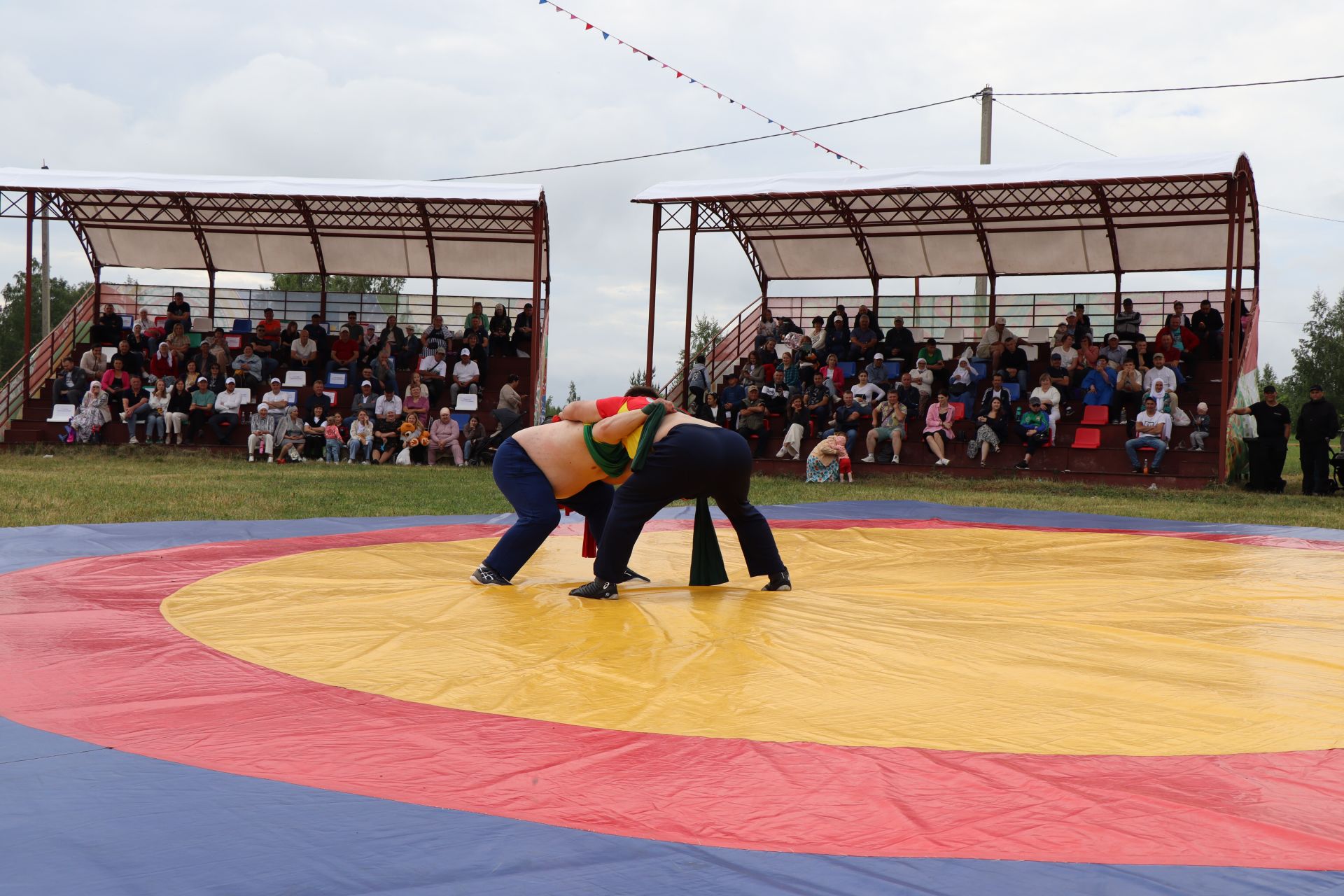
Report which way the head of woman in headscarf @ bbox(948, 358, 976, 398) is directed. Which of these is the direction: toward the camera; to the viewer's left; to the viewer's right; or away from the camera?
toward the camera

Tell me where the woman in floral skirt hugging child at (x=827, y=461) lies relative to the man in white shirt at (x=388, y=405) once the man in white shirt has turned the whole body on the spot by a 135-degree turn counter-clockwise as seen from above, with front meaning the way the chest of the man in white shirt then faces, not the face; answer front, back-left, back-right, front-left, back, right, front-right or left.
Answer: right

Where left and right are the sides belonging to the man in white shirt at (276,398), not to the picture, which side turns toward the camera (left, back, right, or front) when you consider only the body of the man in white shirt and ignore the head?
front

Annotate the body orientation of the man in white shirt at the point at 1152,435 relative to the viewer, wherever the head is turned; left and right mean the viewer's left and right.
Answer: facing the viewer

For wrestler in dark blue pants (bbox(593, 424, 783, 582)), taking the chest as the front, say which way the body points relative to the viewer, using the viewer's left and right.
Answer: facing away from the viewer and to the left of the viewer

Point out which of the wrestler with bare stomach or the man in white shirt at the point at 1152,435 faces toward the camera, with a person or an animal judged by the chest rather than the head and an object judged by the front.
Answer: the man in white shirt

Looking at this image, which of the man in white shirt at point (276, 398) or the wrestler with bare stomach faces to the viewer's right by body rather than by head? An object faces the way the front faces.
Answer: the wrestler with bare stomach

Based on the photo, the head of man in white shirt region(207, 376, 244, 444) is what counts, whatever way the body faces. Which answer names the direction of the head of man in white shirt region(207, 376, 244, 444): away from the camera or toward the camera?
toward the camera

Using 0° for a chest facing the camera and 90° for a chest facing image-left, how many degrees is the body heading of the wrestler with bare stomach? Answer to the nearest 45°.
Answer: approximately 270°

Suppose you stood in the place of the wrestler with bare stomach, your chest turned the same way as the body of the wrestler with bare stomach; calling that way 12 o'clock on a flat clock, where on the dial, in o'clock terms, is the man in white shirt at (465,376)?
The man in white shirt is roughly at 9 o'clock from the wrestler with bare stomach.

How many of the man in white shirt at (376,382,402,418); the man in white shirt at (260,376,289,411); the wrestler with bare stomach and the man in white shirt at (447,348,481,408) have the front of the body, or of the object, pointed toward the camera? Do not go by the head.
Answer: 3

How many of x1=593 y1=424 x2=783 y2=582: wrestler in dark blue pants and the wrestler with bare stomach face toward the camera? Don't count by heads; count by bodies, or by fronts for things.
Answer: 0

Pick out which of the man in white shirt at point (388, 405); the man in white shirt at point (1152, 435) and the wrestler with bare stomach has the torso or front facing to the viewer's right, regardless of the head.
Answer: the wrestler with bare stomach

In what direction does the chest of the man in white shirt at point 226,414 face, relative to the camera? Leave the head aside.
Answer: toward the camera

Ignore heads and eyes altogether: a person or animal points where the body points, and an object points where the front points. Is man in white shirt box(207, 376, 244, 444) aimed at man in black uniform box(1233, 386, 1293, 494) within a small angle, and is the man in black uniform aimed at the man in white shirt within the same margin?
no

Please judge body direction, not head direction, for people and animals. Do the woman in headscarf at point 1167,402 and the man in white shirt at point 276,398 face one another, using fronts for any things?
no

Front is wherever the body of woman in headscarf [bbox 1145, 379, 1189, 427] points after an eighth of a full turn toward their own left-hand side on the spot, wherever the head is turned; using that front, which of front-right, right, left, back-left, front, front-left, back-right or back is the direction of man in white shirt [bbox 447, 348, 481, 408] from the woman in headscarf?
back-right

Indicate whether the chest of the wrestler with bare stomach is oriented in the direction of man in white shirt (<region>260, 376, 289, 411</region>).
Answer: no

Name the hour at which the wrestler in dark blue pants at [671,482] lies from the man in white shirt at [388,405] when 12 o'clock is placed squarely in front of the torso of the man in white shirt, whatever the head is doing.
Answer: The wrestler in dark blue pants is roughly at 12 o'clock from the man in white shirt.

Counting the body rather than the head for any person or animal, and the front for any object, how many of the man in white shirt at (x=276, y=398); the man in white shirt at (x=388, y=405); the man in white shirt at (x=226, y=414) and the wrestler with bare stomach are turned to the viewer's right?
1

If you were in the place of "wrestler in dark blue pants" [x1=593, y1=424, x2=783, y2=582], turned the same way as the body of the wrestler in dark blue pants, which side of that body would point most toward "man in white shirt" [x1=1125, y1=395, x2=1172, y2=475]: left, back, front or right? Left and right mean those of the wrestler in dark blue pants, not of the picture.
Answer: right
